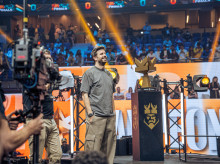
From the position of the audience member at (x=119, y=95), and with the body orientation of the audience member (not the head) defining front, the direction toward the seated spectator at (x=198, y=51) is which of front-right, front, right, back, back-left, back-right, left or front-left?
back-left

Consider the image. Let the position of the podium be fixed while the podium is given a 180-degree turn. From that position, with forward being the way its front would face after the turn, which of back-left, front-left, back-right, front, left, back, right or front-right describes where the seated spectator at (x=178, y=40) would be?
front

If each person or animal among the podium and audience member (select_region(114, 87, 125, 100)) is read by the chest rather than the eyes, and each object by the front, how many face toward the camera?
2

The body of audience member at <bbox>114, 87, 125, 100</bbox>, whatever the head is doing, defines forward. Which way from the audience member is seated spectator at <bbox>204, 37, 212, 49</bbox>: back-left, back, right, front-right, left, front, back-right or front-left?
back-left

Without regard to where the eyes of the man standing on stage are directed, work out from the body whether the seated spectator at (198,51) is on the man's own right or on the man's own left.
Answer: on the man's own left

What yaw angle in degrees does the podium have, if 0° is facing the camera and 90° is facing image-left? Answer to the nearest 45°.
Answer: approximately 0°

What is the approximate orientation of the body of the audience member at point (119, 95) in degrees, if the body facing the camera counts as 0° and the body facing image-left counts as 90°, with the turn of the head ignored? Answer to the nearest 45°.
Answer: approximately 0°

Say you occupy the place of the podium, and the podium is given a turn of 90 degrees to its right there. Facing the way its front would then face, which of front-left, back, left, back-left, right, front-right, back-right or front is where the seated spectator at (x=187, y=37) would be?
right

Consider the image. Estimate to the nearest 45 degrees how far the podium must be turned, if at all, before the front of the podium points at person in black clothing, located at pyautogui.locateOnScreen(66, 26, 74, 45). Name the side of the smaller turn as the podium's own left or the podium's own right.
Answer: approximately 180°

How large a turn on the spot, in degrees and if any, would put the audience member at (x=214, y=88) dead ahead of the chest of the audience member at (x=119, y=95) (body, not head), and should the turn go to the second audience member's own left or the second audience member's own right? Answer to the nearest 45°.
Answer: approximately 90° to the second audience member's own left

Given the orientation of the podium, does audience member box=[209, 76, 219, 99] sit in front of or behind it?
behind
